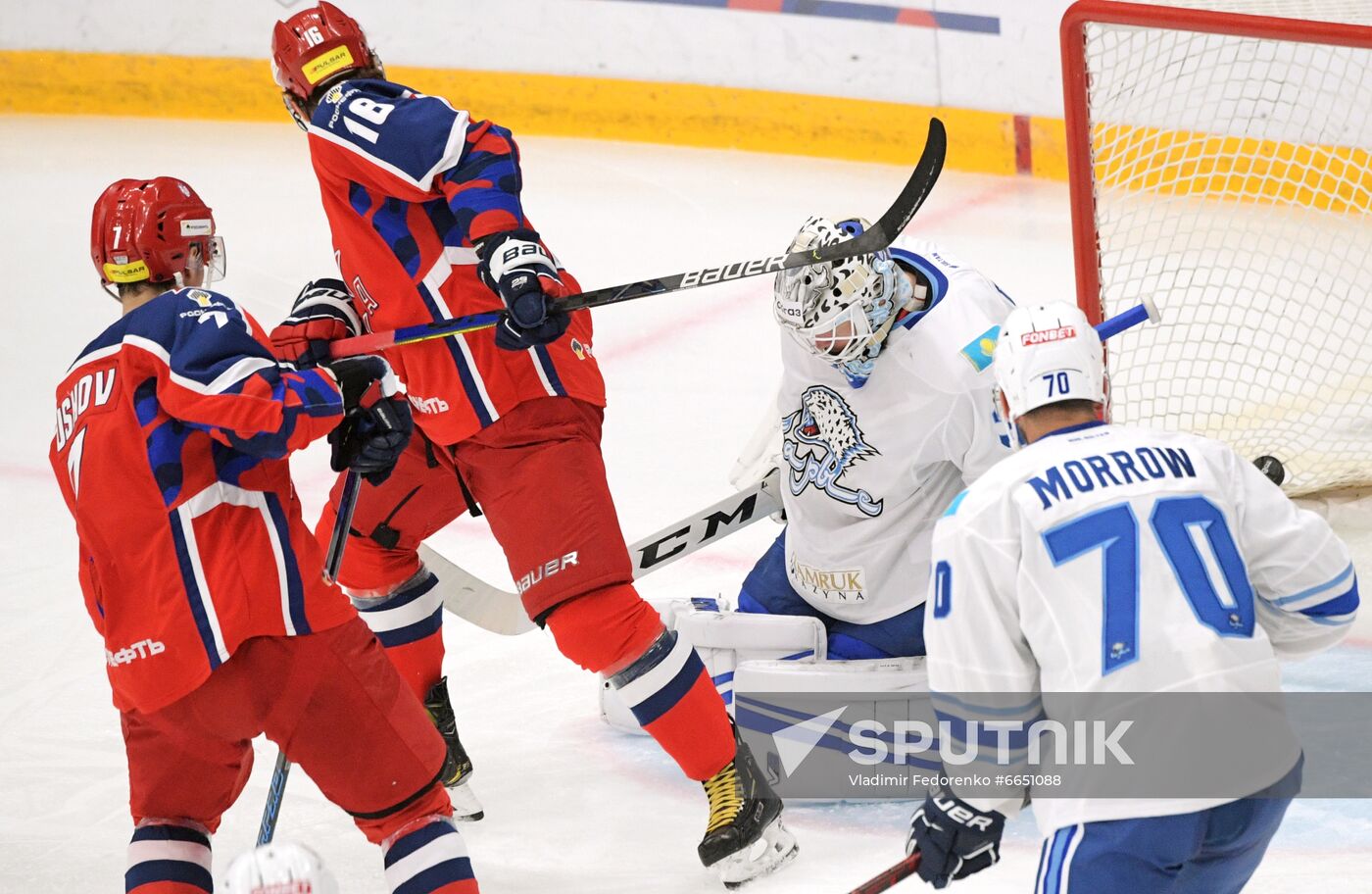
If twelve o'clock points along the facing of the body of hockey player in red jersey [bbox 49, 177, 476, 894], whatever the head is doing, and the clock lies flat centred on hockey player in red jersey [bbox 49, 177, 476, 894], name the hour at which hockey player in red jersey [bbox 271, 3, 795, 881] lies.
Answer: hockey player in red jersey [bbox 271, 3, 795, 881] is roughly at 12 o'clock from hockey player in red jersey [bbox 49, 177, 476, 894].

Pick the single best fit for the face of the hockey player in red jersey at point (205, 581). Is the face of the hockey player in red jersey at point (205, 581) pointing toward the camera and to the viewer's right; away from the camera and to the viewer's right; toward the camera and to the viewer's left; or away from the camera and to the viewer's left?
away from the camera and to the viewer's right

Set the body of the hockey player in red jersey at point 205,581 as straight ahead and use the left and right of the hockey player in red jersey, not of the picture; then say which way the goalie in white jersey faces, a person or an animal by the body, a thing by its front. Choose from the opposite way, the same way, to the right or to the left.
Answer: the opposite way

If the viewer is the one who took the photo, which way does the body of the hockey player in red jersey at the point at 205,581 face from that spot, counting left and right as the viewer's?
facing away from the viewer and to the right of the viewer

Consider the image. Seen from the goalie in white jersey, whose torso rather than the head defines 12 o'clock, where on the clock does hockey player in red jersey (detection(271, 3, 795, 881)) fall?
The hockey player in red jersey is roughly at 1 o'clock from the goalie in white jersey.

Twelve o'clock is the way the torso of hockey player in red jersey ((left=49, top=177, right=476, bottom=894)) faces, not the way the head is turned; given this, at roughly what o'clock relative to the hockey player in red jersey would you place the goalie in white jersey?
The goalie in white jersey is roughly at 1 o'clock from the hockey player in red jersey.
